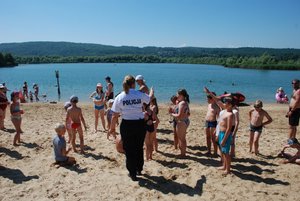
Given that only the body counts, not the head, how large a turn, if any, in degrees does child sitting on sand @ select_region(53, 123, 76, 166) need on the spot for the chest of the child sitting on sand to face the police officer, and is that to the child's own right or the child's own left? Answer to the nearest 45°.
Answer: approximately 45° to the child's own right

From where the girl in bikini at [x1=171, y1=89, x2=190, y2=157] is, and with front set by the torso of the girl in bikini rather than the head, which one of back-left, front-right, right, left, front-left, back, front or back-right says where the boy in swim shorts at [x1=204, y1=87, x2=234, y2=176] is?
back-left

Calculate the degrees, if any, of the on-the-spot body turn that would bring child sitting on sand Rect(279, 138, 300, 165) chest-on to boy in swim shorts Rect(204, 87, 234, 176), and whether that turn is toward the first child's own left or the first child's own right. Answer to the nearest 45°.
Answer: approximately 45° to the first child's own left

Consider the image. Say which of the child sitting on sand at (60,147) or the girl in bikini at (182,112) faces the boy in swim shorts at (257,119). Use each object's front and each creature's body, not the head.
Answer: the child sitting on sand

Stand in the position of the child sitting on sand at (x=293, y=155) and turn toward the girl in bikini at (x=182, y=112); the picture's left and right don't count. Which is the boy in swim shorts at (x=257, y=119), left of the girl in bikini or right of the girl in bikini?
right

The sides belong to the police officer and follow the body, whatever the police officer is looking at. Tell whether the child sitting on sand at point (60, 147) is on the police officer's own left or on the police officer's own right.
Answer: on the police officer's own left

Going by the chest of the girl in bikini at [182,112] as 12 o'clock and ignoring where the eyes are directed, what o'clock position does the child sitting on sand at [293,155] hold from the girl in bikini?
The child sitting on sand is roughly at 6 o'clock from the girl in bikini.

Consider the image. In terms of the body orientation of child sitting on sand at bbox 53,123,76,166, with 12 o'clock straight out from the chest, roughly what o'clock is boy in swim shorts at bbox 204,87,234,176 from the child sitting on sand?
The boy in swim shorts is roughly at 1 o'clock from the child sitting on sand.

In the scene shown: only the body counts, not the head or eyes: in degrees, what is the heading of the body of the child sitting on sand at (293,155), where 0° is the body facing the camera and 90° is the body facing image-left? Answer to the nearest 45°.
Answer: approximately 90°
